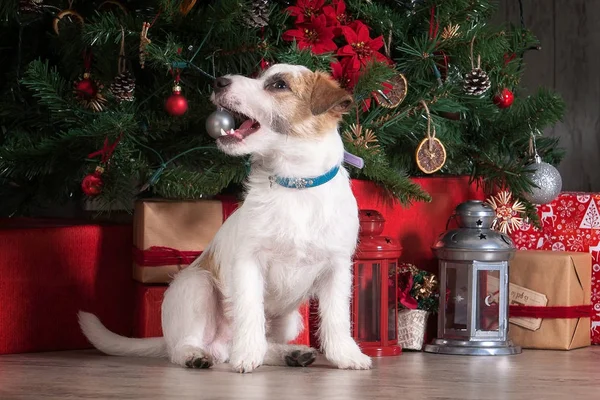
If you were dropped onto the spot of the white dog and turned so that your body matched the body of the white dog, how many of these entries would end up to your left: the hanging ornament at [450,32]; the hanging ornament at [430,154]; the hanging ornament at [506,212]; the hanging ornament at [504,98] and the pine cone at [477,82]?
5

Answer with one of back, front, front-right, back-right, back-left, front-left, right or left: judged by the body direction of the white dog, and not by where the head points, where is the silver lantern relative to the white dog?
left

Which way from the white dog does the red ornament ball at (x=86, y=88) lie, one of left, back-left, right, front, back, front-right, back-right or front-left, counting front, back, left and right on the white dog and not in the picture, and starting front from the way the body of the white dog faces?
back

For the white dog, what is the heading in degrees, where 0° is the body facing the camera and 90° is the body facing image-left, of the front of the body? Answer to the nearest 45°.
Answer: approximately 315°

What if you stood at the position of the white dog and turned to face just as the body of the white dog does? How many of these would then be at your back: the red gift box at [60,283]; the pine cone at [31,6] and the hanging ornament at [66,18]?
3

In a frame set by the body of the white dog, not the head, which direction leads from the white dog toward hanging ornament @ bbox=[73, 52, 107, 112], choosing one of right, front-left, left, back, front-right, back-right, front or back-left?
back

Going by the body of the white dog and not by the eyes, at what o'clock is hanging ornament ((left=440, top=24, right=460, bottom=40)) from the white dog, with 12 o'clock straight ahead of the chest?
The hanging ornament is roughly at 9 o'clock from the white dog.
